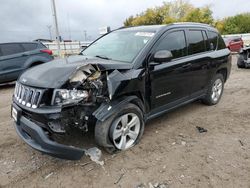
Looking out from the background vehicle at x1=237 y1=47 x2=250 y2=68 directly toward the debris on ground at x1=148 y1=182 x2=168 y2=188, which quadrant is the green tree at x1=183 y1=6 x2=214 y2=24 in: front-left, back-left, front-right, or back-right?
back-right

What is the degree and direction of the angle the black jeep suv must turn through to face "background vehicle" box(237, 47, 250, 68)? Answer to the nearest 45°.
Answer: approximately 180°

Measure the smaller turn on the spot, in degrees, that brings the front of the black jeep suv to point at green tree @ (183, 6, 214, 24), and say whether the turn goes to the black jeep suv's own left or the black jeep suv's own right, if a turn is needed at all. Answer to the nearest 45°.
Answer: approximately 135° to the black jeep suv's own right

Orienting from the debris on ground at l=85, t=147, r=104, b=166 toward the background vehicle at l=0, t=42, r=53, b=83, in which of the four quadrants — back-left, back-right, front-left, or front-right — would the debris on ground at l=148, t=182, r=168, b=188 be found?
back-right

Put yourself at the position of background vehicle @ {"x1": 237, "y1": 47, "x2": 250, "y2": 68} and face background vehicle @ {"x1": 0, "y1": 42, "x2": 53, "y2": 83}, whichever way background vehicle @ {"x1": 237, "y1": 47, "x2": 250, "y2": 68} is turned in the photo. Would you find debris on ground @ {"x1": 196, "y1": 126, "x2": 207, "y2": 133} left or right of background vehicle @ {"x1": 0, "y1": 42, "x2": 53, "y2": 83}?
left

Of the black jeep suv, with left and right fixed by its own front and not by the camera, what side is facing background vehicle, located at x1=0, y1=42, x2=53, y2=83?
right

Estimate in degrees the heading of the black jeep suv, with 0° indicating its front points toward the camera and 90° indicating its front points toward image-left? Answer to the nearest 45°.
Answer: approximately 45°
